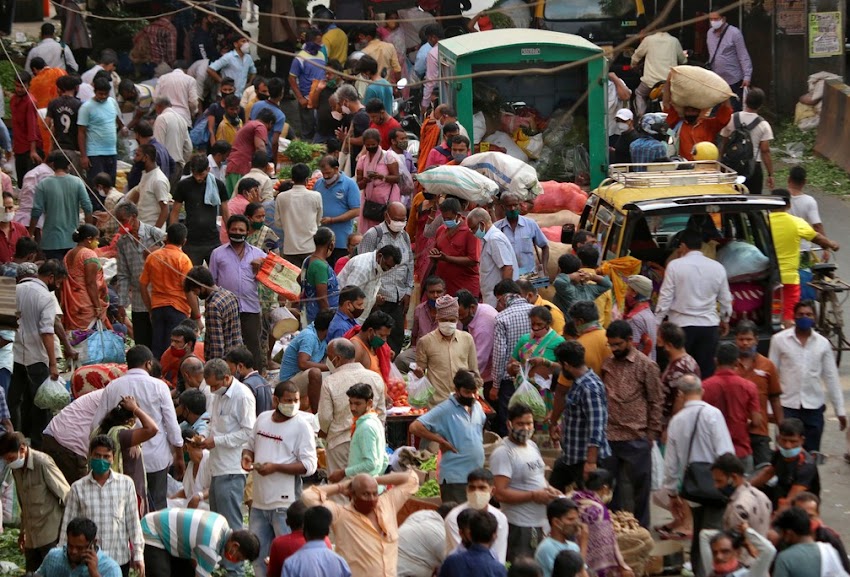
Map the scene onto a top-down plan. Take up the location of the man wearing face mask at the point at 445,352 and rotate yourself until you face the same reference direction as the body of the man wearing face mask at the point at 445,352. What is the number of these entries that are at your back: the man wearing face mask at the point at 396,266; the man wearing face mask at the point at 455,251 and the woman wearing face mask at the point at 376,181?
3

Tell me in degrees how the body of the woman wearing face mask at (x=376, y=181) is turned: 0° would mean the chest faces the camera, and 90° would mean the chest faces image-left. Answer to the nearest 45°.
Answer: approximately 45°

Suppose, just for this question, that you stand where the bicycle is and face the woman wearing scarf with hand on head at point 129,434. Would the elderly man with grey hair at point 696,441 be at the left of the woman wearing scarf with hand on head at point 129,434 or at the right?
left

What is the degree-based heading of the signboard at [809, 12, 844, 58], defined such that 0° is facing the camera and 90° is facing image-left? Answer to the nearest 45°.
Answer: approximately 0°

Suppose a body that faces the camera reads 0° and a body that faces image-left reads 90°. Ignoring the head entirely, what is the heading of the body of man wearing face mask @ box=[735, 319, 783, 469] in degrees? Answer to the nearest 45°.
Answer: approximately 0°

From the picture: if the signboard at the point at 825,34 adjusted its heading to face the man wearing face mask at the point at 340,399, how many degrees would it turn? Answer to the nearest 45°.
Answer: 0° — it already faces them
